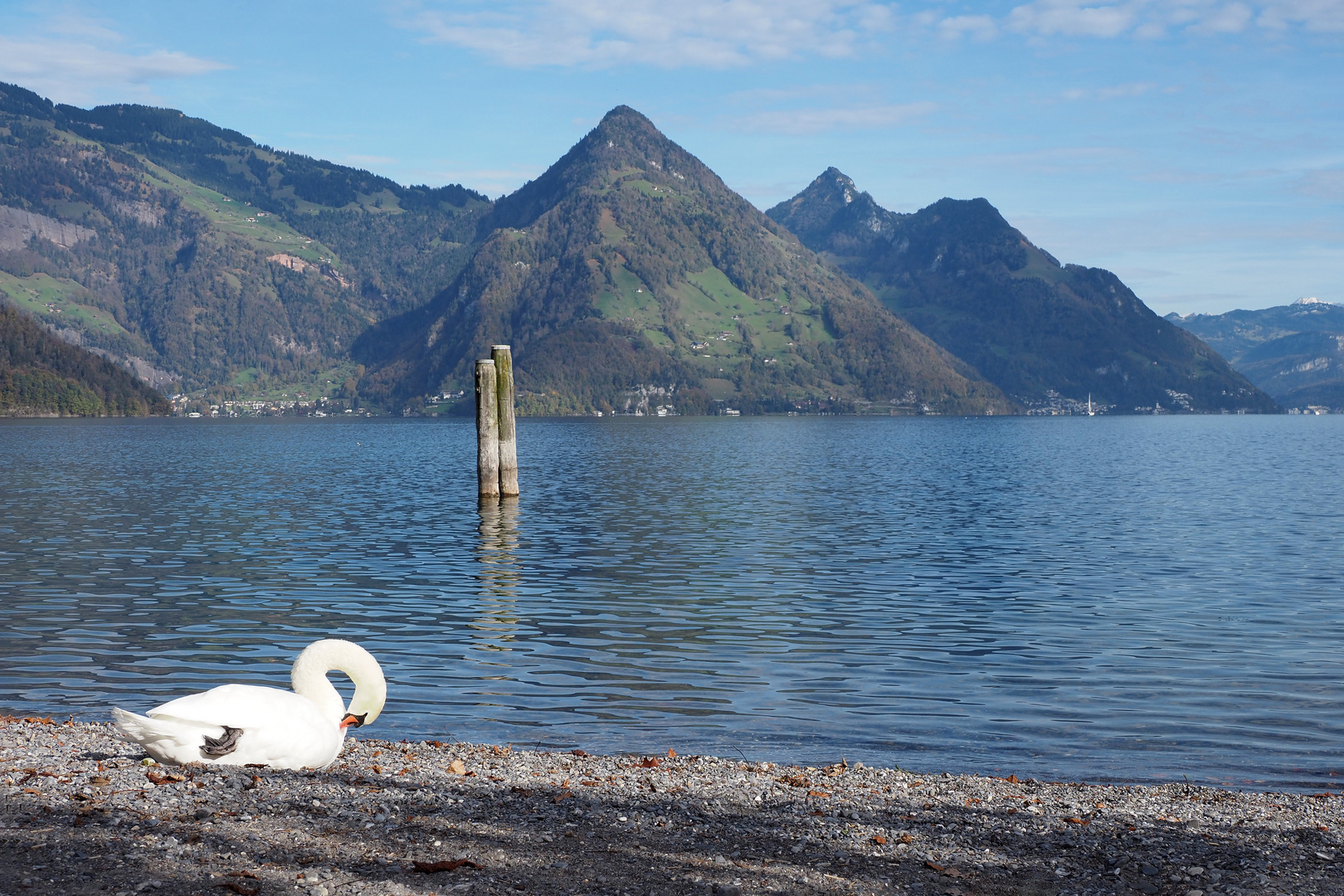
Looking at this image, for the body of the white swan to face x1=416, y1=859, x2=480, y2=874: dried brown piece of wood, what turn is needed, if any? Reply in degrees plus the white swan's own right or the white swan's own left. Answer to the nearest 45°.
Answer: approximately 90° to the white swan's own right

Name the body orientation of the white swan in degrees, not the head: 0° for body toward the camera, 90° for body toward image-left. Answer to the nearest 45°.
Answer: approximately 270°
